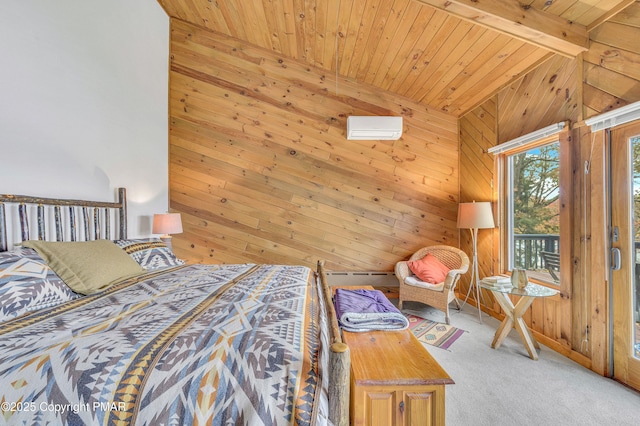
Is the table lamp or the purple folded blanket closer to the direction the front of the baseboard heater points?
the purple folded blanket

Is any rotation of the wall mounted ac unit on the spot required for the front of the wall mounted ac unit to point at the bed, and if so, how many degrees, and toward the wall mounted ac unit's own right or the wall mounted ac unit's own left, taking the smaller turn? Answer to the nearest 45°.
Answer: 0° — it already faces it

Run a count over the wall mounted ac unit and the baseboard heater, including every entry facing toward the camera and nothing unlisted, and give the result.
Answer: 2

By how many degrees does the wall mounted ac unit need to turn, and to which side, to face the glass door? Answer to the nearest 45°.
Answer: approximately 45° to its left

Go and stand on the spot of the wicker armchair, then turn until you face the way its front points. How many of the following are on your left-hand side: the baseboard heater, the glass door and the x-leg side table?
2

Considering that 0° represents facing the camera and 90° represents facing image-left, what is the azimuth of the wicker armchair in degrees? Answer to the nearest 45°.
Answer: approximately 45°

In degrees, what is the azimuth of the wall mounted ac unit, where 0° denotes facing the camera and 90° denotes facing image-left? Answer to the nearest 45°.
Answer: approximately 0°

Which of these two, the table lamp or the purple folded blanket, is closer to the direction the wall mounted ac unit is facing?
the purple folded blanket
